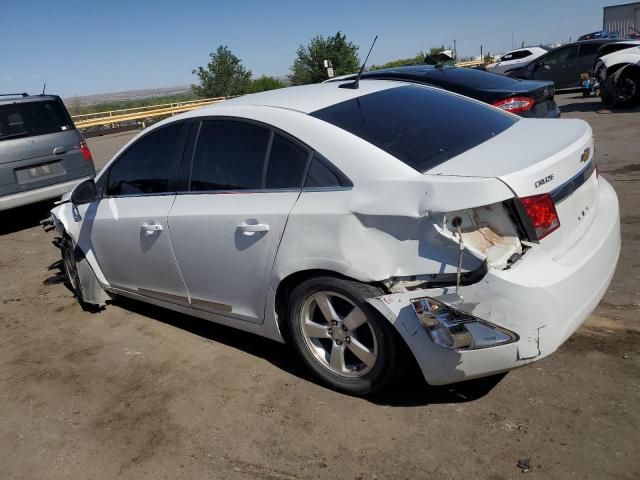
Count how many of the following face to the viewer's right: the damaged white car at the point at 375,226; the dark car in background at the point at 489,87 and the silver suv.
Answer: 0

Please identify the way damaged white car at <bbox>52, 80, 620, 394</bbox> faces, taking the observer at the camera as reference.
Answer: facing away from the viewer and to the left of the viewer

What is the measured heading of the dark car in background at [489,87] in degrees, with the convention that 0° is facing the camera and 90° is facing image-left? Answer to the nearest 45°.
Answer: approximately 135°

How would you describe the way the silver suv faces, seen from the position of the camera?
facing away from the viewer and to the left of the viewer

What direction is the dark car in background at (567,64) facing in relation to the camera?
to the viewer's left

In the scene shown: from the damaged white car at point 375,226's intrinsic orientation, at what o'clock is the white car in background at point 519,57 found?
The white car in background is roughly at 2 o'clock from the damaged white car.

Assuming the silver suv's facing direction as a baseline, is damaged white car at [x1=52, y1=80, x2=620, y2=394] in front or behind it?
behind

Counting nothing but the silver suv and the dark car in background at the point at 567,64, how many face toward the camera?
0

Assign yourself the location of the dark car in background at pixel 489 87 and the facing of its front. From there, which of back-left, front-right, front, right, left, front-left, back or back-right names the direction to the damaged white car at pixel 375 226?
back-left

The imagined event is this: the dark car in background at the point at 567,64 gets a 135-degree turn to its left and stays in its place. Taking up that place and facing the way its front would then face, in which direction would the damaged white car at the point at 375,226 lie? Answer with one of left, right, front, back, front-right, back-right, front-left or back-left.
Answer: front-right

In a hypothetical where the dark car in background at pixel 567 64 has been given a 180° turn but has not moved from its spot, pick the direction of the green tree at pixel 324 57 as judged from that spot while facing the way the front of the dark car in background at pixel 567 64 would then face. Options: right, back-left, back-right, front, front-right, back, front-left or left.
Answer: back-left
